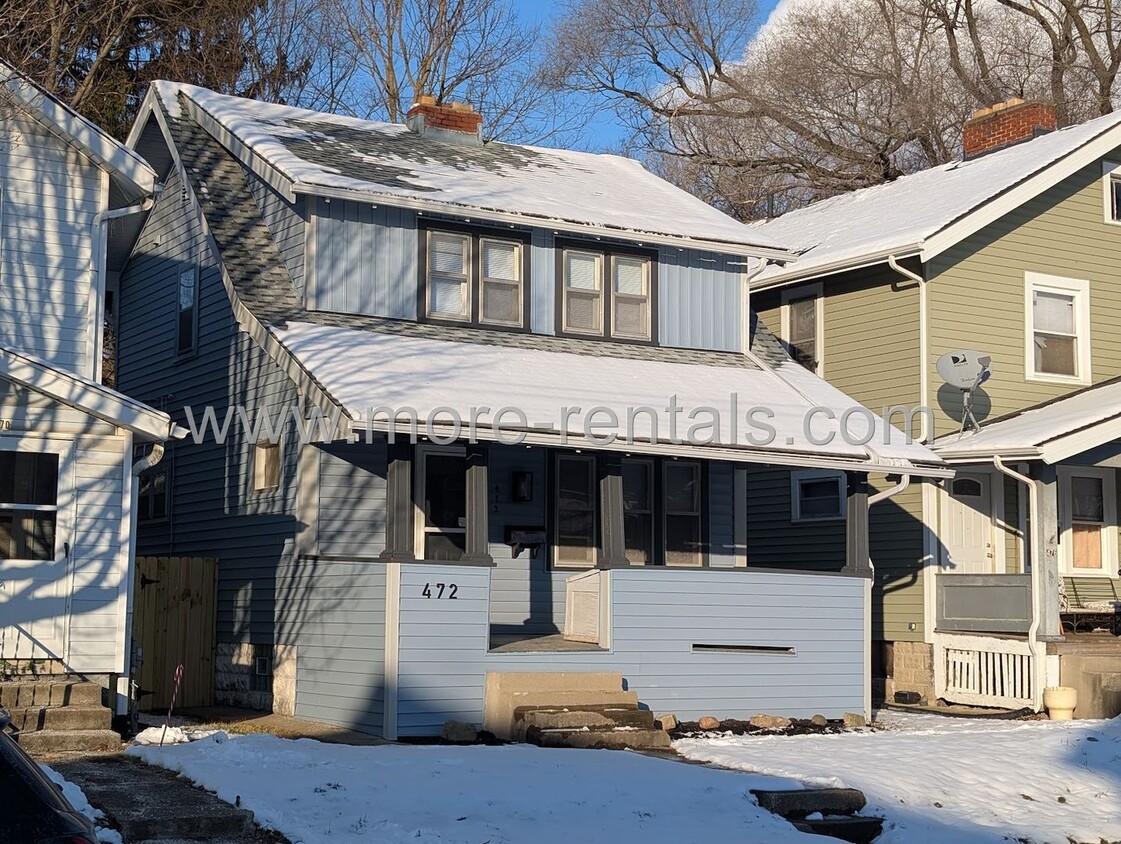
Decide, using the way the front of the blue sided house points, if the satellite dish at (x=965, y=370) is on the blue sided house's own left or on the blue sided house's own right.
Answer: on the blue sided house's own left

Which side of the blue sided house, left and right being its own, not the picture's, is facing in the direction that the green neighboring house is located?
left

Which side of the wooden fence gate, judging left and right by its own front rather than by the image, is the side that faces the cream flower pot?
left

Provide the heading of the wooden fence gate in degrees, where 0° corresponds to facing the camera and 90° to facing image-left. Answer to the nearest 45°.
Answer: approximately 0°

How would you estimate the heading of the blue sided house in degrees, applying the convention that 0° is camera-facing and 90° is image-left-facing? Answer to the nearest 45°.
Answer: approximately 315°

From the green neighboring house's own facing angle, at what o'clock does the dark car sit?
The dark car is roughly at 2 o'clock from the green neighboring house.

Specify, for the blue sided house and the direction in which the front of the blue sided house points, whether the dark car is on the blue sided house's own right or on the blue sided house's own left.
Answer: on the blue sided house's own right

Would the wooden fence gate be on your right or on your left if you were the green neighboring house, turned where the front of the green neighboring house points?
on your right
